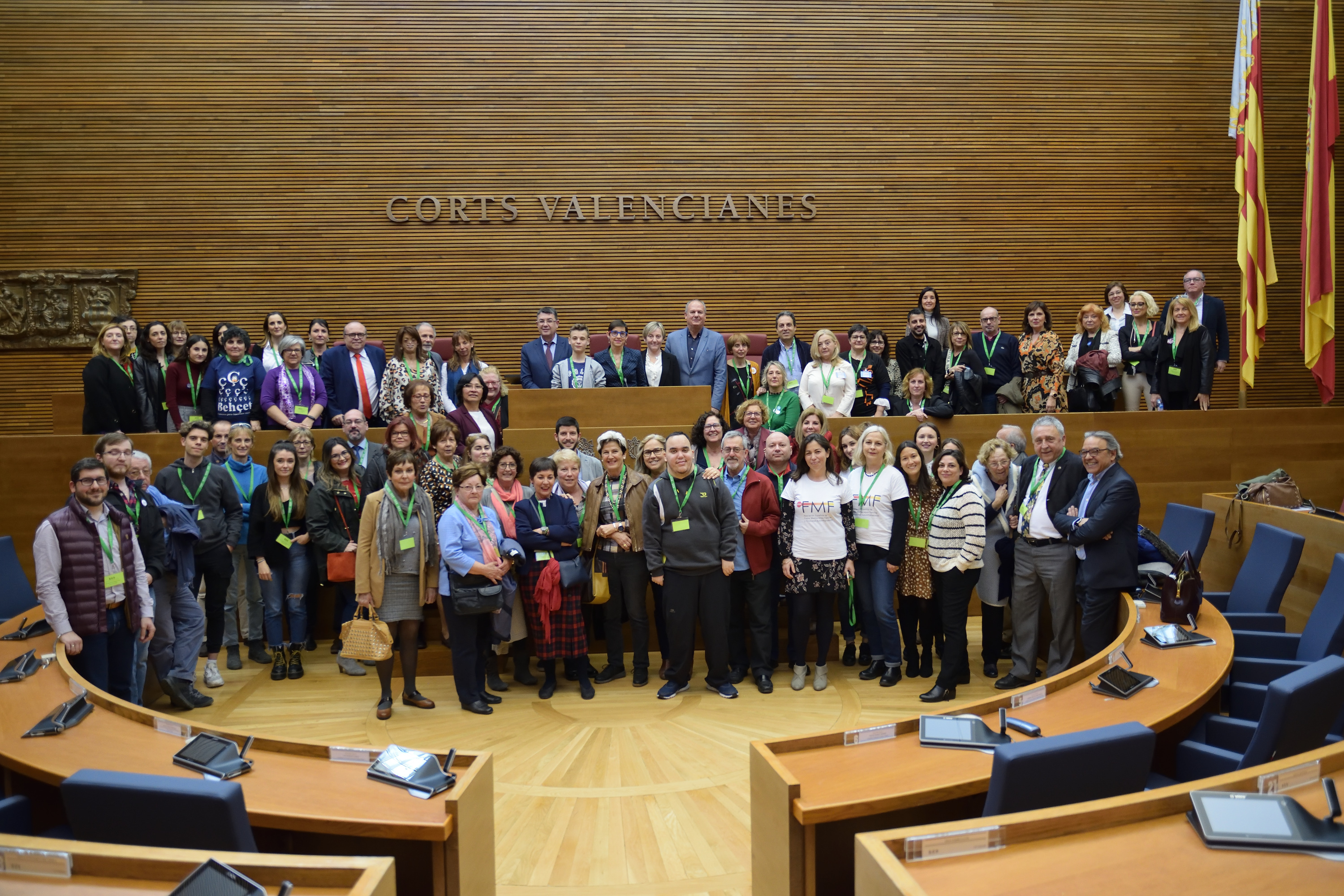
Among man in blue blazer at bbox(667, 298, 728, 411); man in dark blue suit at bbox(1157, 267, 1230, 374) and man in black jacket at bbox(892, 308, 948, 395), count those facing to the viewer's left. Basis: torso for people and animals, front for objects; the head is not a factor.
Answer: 0

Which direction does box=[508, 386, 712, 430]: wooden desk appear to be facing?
toward the camera

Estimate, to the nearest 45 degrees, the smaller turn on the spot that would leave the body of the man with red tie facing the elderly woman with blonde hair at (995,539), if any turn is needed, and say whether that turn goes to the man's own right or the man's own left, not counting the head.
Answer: approximately 45° to the man's own left

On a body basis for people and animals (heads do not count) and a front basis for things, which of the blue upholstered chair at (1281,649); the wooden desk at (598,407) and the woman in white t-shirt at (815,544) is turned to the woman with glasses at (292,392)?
the blue upholstered chair

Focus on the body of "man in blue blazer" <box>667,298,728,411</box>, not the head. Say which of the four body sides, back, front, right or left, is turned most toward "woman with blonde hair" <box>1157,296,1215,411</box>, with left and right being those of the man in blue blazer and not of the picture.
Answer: left

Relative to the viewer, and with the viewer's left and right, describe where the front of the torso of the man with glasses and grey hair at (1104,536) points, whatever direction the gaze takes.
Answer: facing the viewer and to the left of the viewer

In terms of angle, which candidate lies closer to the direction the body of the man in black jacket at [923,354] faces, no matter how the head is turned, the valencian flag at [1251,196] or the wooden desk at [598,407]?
the wooden desk

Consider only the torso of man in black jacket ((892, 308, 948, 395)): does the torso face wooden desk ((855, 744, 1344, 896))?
yes

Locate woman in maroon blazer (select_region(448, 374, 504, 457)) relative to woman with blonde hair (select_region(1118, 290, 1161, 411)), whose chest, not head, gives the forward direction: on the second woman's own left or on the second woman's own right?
on the second woman's own right

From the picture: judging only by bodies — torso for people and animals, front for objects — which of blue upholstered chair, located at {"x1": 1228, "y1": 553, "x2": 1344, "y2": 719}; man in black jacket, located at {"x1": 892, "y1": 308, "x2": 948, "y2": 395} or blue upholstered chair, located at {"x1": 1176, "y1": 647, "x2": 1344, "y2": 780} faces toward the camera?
the man in black jacket

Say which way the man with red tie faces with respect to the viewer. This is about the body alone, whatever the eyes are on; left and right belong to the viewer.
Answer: facing the viewer

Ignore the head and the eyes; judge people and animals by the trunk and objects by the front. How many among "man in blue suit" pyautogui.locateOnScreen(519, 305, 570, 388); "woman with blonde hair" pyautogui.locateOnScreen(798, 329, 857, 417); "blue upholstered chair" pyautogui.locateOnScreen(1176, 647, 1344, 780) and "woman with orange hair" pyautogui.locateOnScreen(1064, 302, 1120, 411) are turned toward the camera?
3

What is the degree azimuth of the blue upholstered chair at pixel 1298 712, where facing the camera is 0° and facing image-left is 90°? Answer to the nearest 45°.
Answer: approximately 135°

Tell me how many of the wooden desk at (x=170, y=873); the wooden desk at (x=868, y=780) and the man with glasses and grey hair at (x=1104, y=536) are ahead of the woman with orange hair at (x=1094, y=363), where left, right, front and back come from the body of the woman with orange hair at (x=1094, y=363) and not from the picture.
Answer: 3

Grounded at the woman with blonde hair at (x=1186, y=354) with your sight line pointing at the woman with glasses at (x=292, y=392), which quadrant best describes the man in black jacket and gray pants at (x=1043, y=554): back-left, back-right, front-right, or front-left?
front-left

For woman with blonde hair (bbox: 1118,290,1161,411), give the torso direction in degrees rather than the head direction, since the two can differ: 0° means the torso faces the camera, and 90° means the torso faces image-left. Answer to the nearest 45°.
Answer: approximately 0°

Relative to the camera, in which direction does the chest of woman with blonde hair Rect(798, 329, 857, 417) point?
toward the camera

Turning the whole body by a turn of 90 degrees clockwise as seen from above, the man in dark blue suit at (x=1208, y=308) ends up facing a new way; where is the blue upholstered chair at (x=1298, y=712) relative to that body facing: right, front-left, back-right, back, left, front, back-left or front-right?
left
